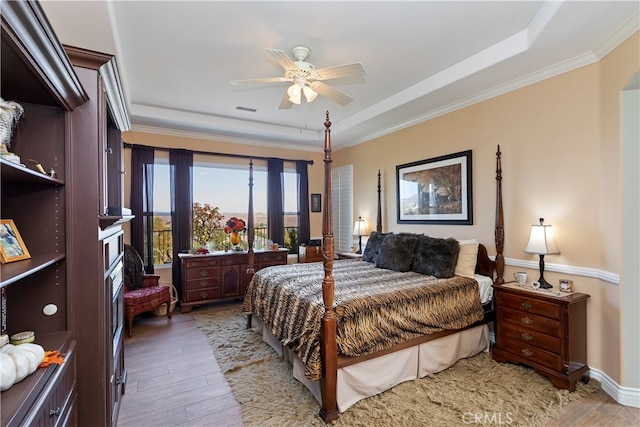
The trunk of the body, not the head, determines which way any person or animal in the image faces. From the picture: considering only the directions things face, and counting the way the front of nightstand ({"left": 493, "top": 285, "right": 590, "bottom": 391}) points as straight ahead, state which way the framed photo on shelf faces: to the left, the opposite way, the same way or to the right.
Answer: the opposite way

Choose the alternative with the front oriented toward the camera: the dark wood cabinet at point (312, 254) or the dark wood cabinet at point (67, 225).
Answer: the dark wood cabinet at point (312, 254)

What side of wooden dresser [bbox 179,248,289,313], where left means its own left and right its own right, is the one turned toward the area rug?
front

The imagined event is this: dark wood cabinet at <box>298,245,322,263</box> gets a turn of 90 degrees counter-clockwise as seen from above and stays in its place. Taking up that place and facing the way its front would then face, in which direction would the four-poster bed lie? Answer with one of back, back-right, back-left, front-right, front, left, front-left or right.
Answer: right

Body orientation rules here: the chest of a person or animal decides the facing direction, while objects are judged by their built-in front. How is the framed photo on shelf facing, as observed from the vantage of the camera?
facing the viewer and to the right of the viewer

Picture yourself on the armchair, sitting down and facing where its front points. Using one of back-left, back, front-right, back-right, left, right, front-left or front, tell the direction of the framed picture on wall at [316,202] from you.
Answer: front-left

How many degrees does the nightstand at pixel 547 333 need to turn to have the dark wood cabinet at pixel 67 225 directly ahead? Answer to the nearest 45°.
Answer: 0° — it already faces it

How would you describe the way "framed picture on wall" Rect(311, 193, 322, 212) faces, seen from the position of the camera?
facing the viewer

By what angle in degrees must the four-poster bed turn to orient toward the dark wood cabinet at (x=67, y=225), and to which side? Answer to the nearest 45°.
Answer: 0° — it already faces it

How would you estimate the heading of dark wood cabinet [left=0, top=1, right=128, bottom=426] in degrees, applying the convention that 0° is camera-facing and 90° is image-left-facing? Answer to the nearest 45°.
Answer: approximately 270°

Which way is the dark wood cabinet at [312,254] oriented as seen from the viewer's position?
toward the camera

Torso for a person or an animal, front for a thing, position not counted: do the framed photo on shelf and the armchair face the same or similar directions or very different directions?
same or similar directions

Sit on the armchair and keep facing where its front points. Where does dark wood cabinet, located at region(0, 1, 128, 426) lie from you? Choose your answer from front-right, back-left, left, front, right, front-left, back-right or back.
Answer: front-right

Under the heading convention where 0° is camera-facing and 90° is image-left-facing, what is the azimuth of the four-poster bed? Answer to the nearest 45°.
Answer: approximately 45°

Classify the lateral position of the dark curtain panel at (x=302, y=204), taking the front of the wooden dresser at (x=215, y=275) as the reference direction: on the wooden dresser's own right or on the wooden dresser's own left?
on the wooden dresser's own left

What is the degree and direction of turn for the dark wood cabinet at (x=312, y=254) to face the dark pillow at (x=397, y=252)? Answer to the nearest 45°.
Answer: approximately 45° to its left

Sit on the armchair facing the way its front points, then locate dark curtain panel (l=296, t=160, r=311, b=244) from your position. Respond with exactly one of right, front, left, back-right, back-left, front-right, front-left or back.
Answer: front-left

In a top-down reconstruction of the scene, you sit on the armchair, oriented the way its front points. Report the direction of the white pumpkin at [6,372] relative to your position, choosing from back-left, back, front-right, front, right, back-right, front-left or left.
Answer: front-right
